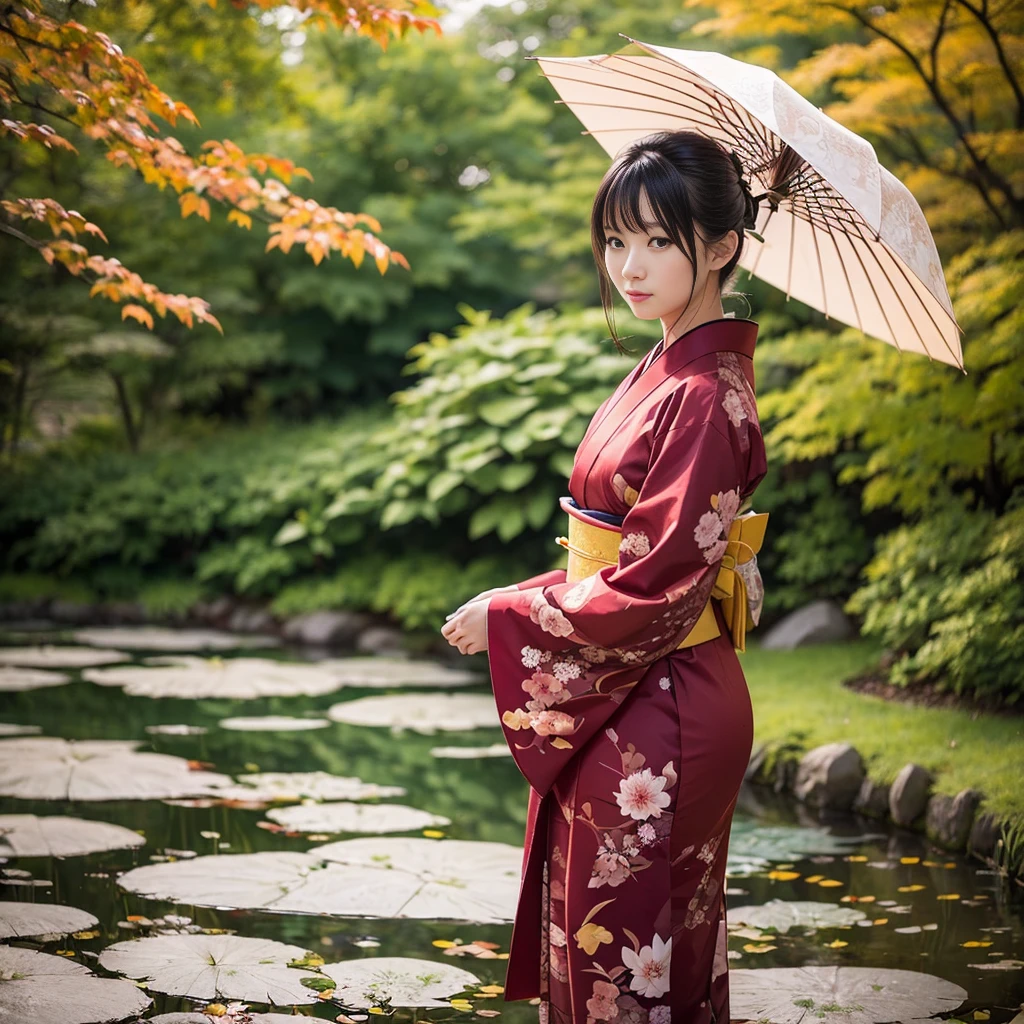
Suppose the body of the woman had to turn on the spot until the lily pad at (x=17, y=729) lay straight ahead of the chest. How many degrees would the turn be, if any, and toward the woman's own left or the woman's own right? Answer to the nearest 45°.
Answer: approximately 45° to the woman's own right

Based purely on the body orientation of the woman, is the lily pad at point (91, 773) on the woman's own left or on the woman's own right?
on the woman's own right

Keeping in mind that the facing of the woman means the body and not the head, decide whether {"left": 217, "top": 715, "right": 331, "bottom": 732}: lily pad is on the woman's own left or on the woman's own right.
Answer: on the woman's own right

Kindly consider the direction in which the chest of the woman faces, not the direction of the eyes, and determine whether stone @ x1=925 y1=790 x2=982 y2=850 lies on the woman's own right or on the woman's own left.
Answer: on the woman's own right

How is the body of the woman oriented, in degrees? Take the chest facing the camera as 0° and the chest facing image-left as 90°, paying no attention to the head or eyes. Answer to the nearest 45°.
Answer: approximately 90°

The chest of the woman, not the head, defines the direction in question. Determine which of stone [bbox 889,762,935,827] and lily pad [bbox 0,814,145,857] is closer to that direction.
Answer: the lily pad
